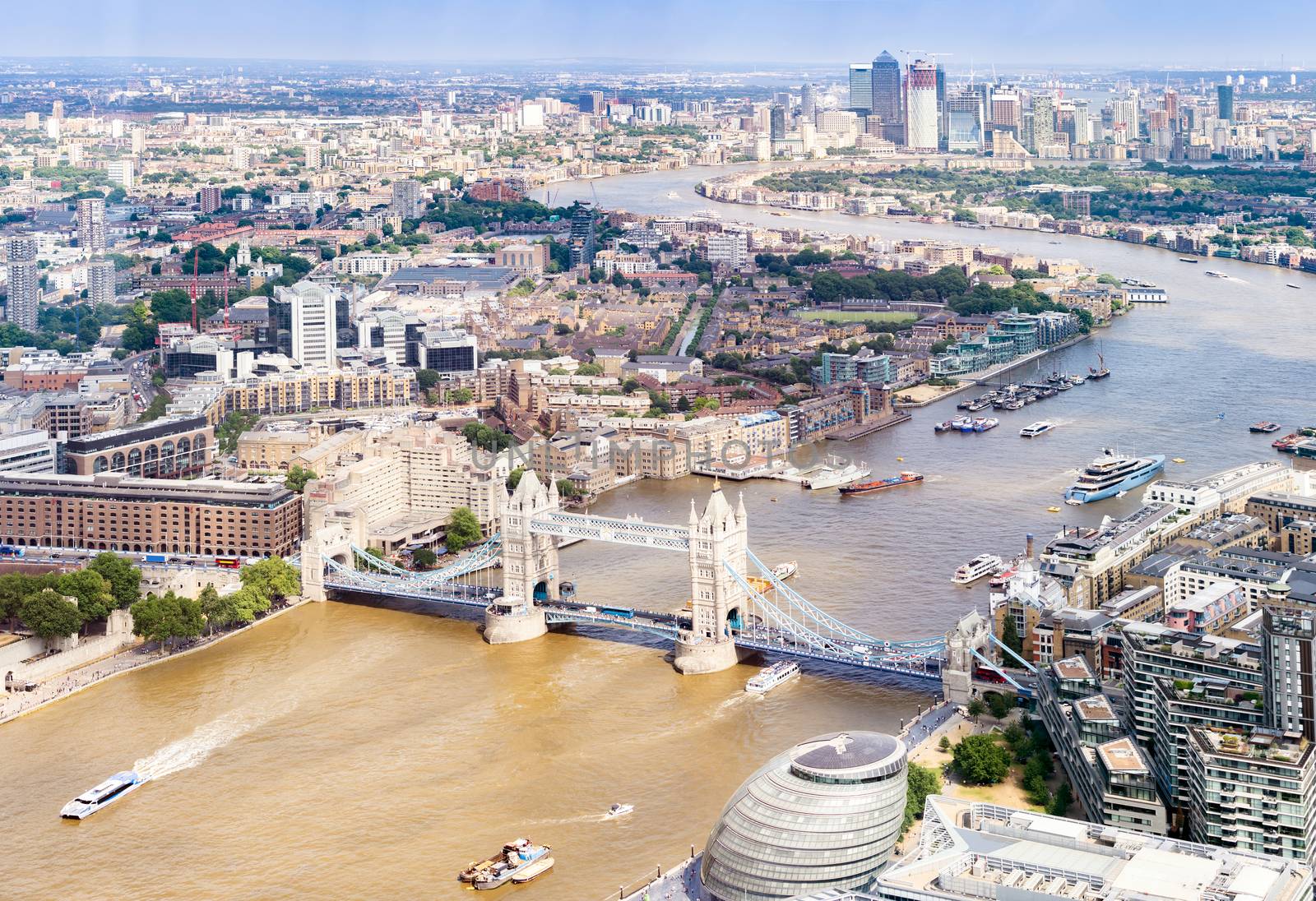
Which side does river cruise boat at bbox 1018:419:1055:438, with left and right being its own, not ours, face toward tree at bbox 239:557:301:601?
front

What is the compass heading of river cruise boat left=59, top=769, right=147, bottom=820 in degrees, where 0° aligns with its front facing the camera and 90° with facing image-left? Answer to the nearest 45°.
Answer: approximately 45°

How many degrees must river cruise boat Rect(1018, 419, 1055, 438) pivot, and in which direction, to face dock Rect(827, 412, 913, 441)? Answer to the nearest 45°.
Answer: approximately 45° to its right

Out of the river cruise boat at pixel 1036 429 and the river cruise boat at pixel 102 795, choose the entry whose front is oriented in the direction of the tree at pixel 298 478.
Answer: the river cruise boat at pixel 1036 429

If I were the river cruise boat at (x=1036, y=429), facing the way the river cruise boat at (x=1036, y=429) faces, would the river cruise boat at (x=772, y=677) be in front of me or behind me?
in front

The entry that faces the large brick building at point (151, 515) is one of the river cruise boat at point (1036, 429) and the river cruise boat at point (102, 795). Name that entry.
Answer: the river cruise boat at point (1036, 429)

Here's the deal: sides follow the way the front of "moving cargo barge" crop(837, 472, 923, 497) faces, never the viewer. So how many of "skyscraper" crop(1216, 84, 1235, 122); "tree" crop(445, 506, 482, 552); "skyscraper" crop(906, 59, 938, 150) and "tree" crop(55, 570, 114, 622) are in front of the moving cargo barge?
2

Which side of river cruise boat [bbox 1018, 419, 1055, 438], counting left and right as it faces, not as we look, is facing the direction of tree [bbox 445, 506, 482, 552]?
front

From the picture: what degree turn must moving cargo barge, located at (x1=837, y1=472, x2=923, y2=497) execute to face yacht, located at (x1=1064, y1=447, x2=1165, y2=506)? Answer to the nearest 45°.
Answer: approximately 135° to its left

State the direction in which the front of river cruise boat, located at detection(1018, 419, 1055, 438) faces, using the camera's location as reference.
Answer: facing the viewer and to the left of the viewer

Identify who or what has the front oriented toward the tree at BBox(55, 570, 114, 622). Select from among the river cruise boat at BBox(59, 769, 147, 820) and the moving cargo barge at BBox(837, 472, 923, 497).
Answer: the moving cargo barge

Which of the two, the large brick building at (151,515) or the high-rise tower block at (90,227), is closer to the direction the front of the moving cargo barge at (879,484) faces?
the large brick building

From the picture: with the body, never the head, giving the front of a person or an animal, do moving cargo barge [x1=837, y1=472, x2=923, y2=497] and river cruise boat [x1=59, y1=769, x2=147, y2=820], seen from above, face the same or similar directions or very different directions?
same or similar directions

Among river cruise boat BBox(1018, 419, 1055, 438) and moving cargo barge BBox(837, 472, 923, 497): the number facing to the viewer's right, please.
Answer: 0

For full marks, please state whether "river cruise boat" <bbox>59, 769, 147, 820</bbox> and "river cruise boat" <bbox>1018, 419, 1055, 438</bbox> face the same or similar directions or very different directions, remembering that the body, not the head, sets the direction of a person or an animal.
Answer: same or similar directions

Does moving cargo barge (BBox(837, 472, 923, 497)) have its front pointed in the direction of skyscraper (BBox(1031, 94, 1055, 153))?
no
